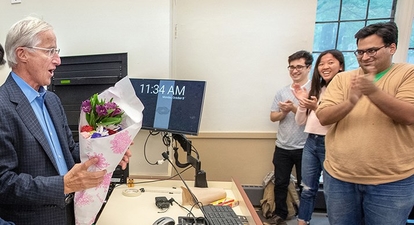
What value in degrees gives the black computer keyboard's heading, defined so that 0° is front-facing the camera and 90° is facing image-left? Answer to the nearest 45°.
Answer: approximately 0°

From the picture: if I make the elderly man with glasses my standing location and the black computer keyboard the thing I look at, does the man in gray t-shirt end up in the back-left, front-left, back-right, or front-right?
front-left

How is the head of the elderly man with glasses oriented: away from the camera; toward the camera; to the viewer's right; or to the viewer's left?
to the viewer's right

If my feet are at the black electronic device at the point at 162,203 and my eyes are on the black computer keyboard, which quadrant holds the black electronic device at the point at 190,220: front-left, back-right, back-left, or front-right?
front-right

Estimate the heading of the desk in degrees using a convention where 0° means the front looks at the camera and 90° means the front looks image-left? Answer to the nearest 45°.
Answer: approximately 0°

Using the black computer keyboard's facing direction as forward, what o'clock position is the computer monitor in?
The computer monitor is roughly at 5 o'clock from the black computer keyboard.
